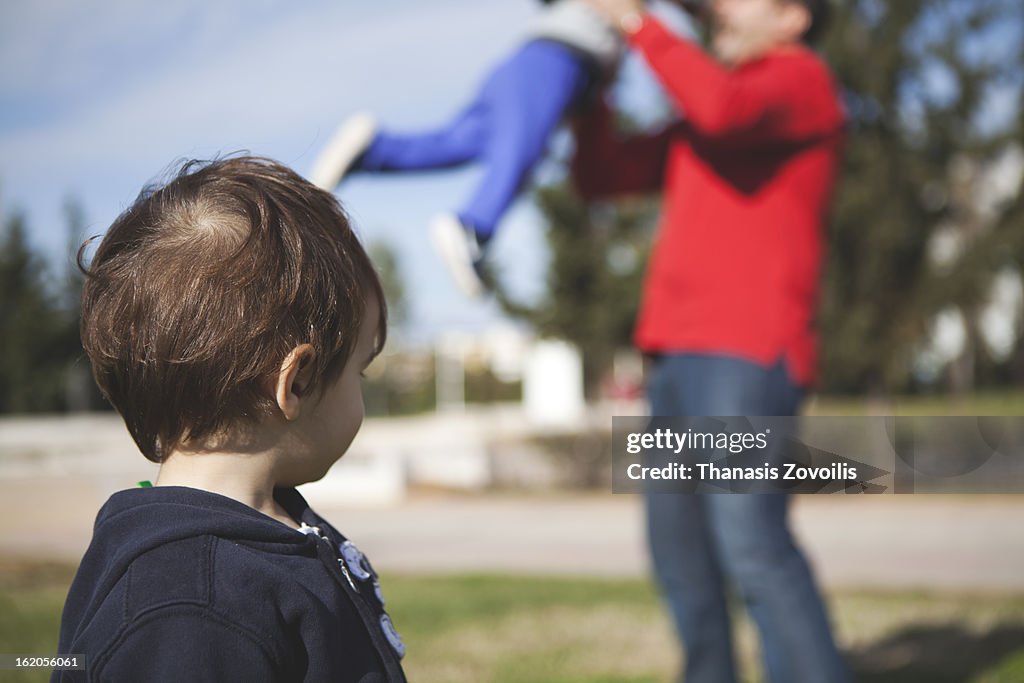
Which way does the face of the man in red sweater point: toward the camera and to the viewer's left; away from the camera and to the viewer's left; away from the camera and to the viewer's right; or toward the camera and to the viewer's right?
toward the camera and to the viewer's left

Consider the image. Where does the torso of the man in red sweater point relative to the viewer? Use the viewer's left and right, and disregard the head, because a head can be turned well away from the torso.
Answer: facing the viewer and to the left of the viewer

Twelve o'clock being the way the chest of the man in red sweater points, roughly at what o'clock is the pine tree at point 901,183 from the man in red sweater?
The pine tree is roughly at 5 o'clock from the man in red sweater.
